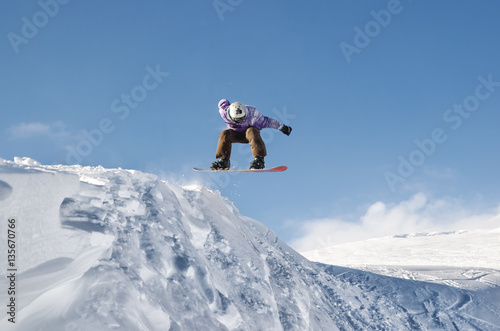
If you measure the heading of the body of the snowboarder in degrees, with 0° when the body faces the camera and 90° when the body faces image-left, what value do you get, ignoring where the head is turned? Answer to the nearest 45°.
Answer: approximately 0°
